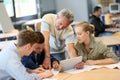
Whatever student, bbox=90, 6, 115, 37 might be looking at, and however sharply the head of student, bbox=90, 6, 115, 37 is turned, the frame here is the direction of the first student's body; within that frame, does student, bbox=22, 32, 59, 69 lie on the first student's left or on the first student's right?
on the first student's right

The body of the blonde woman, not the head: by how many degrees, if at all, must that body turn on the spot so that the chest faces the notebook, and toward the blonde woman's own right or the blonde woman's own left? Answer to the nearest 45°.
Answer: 0° — they already face it

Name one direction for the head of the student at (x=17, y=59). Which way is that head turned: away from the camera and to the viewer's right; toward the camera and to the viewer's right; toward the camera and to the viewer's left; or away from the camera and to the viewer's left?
away from the camera and to the viewer's right

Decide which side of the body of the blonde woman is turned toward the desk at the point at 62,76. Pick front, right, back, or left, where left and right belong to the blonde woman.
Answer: front

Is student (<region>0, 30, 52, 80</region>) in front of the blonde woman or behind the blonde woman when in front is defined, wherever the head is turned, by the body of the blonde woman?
in front

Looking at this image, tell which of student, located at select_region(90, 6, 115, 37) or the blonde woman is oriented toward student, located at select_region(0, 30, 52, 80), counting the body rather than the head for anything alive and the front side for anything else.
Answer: the blonde woman

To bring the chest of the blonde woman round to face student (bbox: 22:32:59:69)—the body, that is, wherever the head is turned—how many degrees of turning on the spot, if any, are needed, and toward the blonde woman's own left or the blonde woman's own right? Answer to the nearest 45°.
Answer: approximately 45° to the blonde woman's own right
